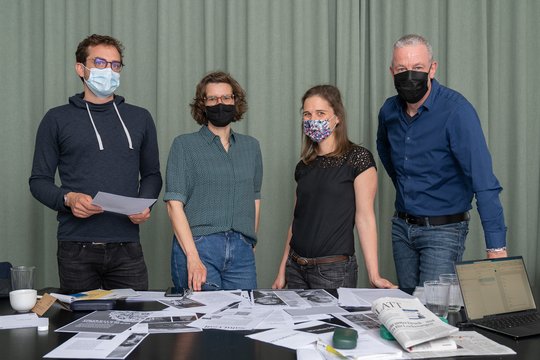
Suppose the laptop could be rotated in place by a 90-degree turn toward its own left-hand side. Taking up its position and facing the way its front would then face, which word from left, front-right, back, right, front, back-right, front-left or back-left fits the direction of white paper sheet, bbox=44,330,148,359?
back

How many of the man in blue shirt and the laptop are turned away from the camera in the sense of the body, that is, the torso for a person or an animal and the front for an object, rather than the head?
0

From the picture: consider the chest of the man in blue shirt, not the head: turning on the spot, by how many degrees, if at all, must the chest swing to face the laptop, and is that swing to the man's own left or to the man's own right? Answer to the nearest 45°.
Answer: approximately 45° to the man's own left

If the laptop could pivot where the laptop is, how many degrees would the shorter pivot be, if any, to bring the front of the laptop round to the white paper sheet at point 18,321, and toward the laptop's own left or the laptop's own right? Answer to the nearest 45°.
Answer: approximately 90° to the laptop's own right
